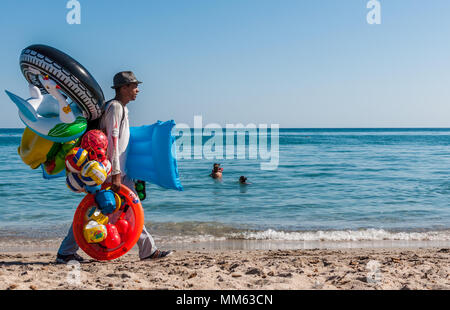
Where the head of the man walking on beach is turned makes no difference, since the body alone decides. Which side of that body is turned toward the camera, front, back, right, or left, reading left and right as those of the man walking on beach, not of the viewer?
right

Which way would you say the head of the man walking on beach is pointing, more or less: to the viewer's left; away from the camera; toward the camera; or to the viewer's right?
to the viewer's right
